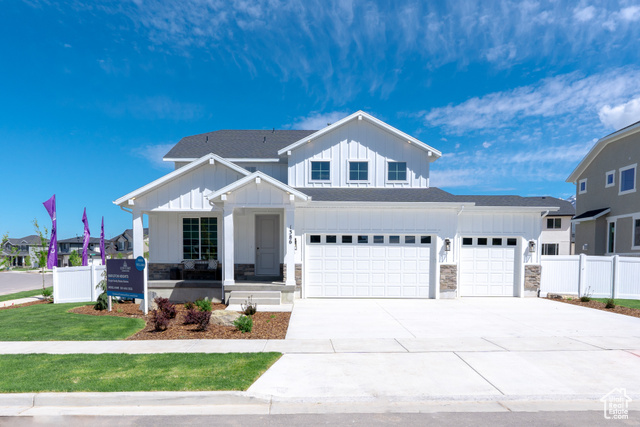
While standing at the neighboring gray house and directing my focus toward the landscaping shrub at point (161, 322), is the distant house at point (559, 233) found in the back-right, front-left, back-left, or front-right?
back-right

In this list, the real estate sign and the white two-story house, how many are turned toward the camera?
2

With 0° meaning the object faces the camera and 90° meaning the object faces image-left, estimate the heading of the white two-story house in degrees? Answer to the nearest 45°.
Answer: approximately 0°

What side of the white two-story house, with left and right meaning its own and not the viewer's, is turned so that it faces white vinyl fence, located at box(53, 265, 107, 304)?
right
